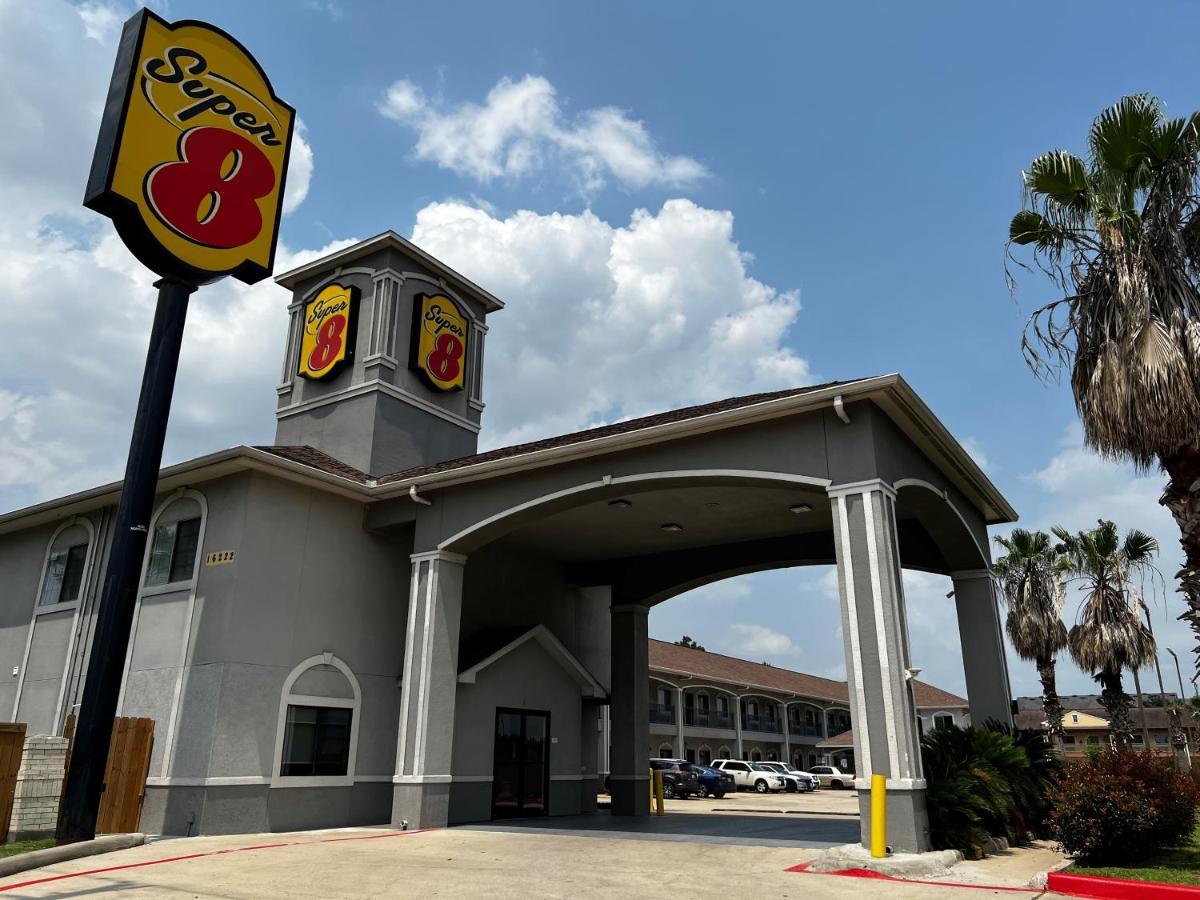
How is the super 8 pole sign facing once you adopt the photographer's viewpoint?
facing the viewer and to the right of the viewer

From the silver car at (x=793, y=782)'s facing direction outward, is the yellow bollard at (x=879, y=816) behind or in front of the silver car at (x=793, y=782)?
in front

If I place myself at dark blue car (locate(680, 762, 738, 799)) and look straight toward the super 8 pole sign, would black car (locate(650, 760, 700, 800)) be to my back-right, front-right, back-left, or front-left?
front-right

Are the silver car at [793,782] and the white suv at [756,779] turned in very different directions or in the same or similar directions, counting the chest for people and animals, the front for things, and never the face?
same or similar directions

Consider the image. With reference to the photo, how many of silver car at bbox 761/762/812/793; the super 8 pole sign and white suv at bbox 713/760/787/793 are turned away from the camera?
0

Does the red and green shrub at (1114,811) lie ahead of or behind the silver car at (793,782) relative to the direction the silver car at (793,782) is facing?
ahead

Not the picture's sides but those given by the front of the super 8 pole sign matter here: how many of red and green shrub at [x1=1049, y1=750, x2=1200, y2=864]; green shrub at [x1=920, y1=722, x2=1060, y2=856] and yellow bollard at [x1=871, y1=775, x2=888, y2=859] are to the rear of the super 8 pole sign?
0

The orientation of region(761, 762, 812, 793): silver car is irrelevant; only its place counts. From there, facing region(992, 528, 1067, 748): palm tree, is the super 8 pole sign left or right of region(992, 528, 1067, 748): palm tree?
right

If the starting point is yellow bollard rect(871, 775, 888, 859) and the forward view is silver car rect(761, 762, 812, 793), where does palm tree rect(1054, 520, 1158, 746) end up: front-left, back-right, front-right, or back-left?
front-right

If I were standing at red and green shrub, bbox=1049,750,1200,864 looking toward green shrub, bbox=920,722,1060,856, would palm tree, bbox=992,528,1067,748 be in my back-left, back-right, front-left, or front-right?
front-right

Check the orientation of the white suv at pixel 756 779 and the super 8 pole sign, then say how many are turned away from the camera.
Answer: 0

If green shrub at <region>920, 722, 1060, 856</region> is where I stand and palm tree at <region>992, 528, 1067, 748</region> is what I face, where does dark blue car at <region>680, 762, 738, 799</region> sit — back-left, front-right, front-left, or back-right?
front-left
